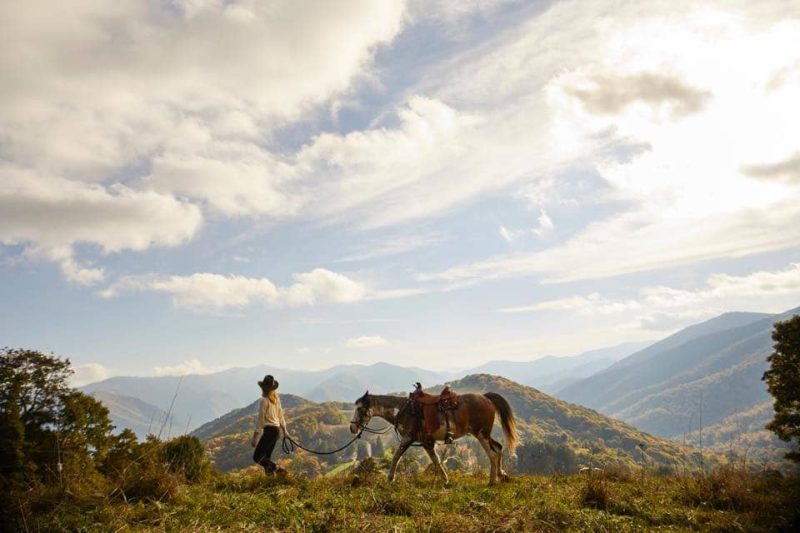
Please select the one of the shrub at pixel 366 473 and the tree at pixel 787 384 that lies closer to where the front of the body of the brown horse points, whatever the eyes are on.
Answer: the shrub

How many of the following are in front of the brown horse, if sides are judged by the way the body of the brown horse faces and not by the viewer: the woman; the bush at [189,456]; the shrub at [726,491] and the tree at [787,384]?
2

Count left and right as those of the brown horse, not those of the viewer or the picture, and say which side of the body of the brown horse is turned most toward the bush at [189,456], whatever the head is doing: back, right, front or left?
front

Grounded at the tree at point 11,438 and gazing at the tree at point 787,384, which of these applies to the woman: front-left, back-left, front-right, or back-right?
front-right

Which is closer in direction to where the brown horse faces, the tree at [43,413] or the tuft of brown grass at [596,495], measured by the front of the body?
the tree

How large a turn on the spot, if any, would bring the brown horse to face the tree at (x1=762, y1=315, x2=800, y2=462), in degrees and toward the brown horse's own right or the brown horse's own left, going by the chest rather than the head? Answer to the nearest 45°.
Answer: approximately 135° to the brown horse's own right

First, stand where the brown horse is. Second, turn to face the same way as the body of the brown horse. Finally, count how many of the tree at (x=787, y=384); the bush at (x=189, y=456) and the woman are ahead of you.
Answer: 2

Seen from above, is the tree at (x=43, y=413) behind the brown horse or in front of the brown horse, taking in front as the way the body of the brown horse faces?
in front

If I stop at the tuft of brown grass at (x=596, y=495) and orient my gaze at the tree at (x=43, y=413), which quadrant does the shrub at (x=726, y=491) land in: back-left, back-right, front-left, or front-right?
back-right

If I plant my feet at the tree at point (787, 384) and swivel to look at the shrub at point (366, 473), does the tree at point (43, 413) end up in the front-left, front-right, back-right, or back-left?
front-right

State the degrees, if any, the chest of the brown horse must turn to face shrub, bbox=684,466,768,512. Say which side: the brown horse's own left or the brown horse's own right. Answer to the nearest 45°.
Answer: approximately 135° to the brown horse's own left

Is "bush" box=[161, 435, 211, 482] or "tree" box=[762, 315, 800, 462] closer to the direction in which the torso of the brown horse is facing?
the bush

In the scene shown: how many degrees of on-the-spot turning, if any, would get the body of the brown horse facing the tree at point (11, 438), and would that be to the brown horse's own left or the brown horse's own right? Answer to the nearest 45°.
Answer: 0° — it already faces it

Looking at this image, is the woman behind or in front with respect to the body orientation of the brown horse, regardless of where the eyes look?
in front

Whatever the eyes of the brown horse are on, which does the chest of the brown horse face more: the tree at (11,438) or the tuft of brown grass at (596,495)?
the tree

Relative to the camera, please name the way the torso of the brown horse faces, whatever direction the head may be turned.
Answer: to the viewer's left
